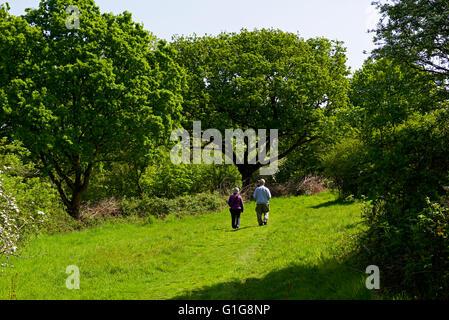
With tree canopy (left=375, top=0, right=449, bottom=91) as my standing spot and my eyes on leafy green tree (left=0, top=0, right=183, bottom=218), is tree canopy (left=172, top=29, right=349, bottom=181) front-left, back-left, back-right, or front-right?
front-right

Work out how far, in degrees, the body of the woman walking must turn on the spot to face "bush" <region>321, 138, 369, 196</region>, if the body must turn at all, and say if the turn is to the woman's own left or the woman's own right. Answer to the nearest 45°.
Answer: approximately 45° to the woman's own right

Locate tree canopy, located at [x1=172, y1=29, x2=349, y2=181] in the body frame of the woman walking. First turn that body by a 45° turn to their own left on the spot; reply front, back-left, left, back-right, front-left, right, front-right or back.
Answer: front-right

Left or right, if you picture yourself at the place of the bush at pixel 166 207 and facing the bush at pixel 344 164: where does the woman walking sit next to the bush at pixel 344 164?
right

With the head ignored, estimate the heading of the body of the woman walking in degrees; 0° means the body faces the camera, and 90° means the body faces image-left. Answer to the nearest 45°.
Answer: approximately 180°

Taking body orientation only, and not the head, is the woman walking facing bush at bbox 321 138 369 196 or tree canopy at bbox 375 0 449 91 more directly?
the bush

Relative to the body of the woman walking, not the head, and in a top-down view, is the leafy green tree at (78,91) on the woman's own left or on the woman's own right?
on the woman's own left
